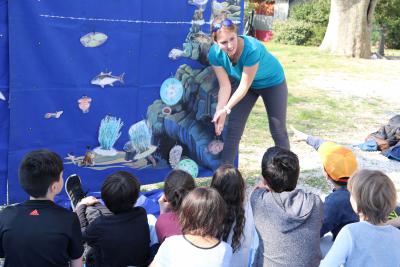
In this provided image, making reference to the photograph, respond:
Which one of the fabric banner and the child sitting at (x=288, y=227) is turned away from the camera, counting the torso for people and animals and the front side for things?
the child sitting

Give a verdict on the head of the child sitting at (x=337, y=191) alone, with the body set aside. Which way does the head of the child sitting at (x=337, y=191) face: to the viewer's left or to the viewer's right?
to the viewer's left

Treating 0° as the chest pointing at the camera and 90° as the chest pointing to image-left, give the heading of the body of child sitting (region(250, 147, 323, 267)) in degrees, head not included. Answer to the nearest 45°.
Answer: approximately 180°

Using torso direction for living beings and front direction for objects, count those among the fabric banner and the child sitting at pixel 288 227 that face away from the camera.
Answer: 1

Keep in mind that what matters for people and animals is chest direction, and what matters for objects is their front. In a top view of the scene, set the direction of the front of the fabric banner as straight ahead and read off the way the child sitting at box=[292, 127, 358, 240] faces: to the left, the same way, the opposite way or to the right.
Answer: the opposite way

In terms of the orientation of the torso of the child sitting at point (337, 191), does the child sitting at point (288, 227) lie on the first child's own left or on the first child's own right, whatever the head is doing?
on the first child's own left

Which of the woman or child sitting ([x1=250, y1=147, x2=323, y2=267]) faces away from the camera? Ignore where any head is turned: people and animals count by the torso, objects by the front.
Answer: the child sitting

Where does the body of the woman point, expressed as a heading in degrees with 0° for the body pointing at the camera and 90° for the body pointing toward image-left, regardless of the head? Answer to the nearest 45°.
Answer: approximately 45°

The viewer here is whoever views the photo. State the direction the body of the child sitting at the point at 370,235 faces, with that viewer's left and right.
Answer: facing away from the viewer and to the left of the viewer

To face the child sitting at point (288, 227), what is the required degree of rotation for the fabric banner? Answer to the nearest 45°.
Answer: approximately 45° to its left

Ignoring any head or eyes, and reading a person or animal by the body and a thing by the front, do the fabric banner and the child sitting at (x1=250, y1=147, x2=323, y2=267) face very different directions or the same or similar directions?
very different directions

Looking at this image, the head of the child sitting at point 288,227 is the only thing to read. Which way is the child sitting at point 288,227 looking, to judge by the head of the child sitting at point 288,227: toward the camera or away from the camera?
away from the camera

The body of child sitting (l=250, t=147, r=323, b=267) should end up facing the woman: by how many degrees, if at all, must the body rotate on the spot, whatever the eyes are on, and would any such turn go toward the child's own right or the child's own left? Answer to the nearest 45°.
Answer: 0° — they already face them

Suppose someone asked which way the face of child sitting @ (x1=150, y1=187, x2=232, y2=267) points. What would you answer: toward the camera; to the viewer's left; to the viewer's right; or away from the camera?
away from the camera

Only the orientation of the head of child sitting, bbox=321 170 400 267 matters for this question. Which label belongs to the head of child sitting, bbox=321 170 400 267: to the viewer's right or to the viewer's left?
to the viewer's left
